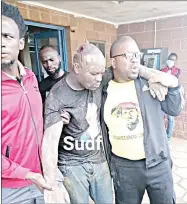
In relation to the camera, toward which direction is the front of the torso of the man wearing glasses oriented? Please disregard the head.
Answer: toward the camera

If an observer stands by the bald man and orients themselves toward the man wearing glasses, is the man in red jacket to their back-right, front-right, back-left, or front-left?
back-right

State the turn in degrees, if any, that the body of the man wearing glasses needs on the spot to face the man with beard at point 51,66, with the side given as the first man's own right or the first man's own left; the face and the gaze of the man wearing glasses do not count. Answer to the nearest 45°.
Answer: approximately 135° to the first man's own right

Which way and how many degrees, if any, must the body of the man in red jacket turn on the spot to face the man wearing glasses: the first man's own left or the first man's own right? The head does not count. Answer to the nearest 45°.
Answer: approximately 45° to the first man's own left

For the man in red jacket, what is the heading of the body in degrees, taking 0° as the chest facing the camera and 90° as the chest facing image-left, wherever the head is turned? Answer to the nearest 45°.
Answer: approximately 315°

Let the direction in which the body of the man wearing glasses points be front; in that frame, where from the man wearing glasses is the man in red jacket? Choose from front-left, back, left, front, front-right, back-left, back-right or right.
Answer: front-right

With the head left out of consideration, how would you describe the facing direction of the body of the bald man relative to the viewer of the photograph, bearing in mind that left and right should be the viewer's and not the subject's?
facing the viewer and to the right of the viewer
